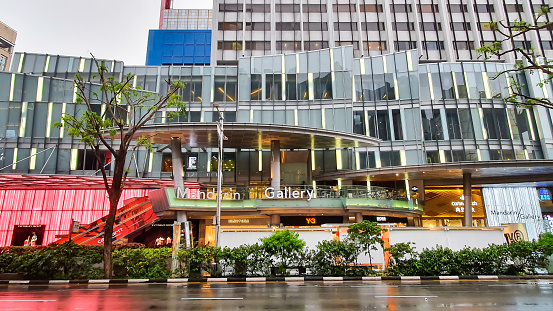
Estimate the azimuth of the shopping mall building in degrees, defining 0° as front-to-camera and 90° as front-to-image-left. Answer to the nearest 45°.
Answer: approximately 0°

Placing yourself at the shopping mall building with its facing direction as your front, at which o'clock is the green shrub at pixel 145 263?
The green shrub is roughly at 1 o'clock from the shopping mall building.

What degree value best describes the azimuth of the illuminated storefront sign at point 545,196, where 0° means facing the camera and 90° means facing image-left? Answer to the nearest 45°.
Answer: approximately 0°

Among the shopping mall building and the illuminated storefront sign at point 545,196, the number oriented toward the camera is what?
2

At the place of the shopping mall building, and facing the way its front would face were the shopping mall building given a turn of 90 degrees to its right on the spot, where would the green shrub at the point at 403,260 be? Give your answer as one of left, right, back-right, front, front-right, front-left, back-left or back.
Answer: left

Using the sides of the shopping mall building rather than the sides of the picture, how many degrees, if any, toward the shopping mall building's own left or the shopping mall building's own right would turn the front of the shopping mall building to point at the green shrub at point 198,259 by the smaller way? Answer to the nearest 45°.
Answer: approximately 45° to the shopping mall building's own right

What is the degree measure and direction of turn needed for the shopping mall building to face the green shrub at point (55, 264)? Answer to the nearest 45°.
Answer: approximately 45° to its right

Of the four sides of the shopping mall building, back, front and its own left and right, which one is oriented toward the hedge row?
front

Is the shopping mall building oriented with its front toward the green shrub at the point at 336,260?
yes

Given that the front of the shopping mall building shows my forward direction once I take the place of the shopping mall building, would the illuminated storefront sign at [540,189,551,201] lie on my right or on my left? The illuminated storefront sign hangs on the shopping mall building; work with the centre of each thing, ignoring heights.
on my left
